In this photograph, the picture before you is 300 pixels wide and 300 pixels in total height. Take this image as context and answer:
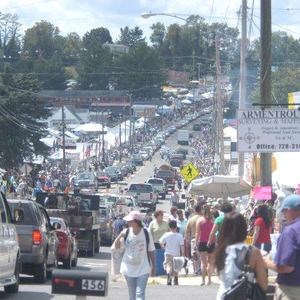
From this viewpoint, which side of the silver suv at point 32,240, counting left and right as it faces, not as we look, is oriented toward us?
back

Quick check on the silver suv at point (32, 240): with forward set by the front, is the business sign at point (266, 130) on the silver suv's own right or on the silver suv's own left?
on the silver suv's own right

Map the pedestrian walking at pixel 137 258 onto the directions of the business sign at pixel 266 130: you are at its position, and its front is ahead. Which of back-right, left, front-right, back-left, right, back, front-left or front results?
front

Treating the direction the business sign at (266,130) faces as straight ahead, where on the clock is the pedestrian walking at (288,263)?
The pedestrian walking is roughly at 12 o'clock from the business sign.

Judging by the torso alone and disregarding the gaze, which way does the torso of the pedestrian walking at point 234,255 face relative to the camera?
away from the camera

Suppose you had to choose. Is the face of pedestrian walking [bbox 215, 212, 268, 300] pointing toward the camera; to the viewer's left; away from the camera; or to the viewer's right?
away from the camera

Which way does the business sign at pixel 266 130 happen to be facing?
toward the camera

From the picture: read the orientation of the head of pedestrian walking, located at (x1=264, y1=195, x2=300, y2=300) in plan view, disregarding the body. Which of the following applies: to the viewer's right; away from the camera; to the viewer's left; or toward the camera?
to the viewer's left
